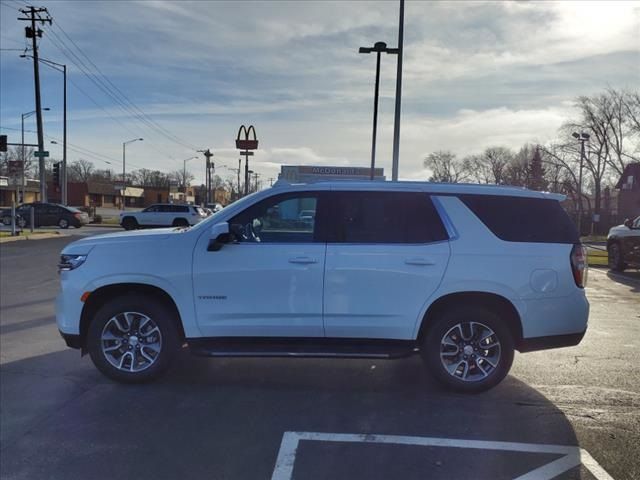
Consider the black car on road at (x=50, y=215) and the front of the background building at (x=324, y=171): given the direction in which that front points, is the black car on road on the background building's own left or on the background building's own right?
on the background building's own right

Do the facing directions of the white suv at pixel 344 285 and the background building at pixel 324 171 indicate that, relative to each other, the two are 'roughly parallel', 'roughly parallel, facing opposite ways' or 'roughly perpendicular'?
roughly perpendicular

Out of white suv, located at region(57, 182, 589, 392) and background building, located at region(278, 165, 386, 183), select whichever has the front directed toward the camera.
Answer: the background building

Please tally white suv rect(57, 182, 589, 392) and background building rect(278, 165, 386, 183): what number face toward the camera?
1

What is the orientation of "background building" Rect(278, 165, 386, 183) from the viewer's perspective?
toward the camera

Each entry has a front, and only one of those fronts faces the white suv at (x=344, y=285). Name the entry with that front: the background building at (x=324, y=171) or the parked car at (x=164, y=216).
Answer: the background building

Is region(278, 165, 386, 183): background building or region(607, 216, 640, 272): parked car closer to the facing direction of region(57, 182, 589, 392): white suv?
the background building

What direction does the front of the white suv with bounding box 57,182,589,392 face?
to the viewer's left

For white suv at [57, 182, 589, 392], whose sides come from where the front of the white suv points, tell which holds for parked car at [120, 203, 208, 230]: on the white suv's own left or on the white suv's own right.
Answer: on the white suv's own right

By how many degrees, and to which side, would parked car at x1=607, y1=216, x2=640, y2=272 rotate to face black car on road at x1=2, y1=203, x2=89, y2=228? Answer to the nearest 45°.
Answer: approximately 45° to its right

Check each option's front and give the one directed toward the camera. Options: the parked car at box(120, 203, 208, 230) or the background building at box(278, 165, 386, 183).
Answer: the background building

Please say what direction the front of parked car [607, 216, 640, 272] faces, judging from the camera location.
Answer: facing the viewer and to the left of the viewer

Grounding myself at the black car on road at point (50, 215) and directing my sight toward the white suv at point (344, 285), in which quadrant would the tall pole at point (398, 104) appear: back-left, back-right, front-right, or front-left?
front-left
